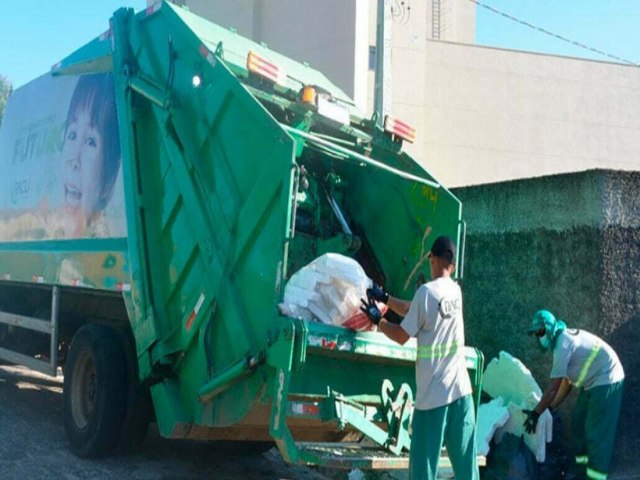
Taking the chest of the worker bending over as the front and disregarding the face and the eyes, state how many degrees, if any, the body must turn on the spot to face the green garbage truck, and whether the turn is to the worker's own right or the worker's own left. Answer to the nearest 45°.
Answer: approximately 45° to the worker's own left

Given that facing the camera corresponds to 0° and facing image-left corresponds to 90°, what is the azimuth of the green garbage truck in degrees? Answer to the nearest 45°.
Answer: approximately 135°

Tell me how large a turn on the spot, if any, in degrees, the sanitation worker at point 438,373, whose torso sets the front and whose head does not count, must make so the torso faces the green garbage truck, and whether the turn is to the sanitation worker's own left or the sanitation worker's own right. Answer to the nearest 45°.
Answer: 0° — they already face it

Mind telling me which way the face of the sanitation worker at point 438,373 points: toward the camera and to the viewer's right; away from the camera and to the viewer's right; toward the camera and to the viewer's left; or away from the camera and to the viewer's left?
away from the camera and to the viewer's left

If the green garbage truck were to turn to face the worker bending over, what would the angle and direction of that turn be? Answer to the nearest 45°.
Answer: approximately 135° to its right

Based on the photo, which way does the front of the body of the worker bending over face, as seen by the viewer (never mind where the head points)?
to the viewer's left

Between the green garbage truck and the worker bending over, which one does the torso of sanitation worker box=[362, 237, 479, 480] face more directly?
the green garbage truck

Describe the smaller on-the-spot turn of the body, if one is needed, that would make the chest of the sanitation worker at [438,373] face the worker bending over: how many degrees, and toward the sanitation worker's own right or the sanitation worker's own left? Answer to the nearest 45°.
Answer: approximately 90° to the sanitation worker's own right

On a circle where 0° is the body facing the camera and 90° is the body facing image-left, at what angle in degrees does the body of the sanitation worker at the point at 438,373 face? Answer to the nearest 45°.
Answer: approximately 135°
